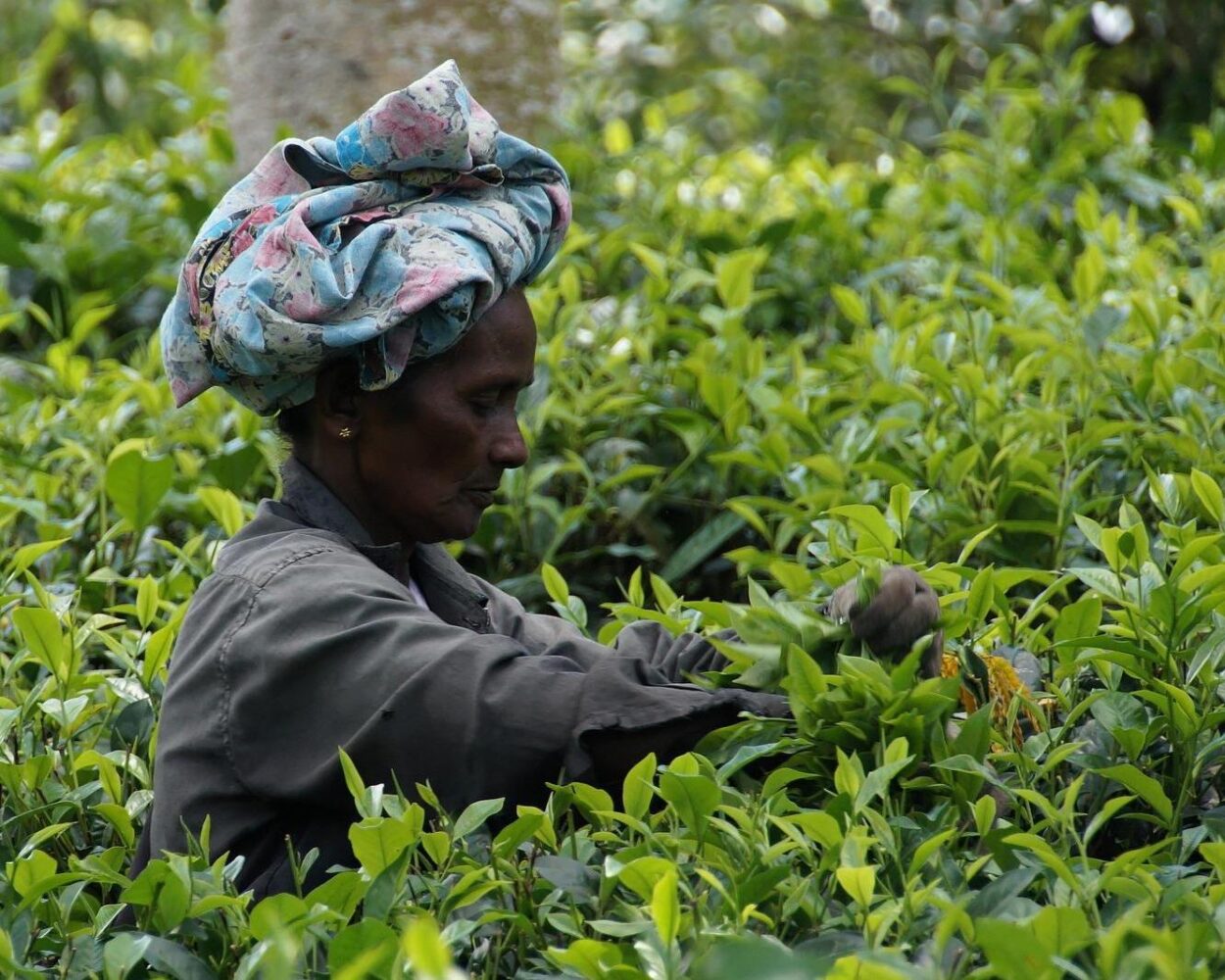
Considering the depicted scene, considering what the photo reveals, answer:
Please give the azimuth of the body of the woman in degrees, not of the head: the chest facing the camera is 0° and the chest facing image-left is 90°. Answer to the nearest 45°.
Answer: approximately 270°

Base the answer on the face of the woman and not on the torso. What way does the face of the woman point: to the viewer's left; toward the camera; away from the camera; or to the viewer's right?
to the viewer's right

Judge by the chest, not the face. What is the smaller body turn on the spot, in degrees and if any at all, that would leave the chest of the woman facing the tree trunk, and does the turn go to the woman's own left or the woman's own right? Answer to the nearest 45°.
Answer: approximately 90° to the woman's own left
